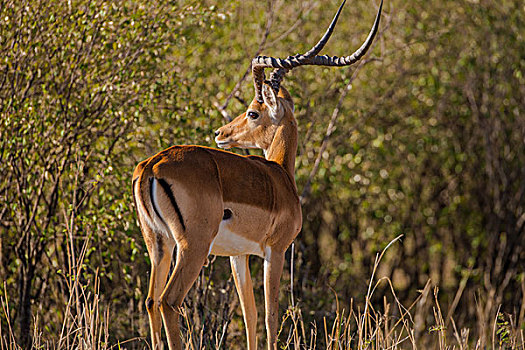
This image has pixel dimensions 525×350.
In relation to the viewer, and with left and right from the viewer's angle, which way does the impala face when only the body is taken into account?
facing away from the viewer and to the right of the viewer
